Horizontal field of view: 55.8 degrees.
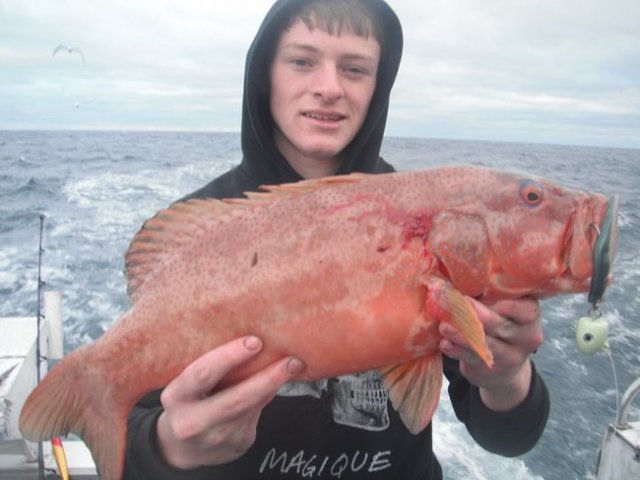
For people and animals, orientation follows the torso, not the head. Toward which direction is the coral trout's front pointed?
to the viewer's right

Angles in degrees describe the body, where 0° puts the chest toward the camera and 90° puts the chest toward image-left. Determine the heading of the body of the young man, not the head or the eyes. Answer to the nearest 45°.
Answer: approximately 0°
